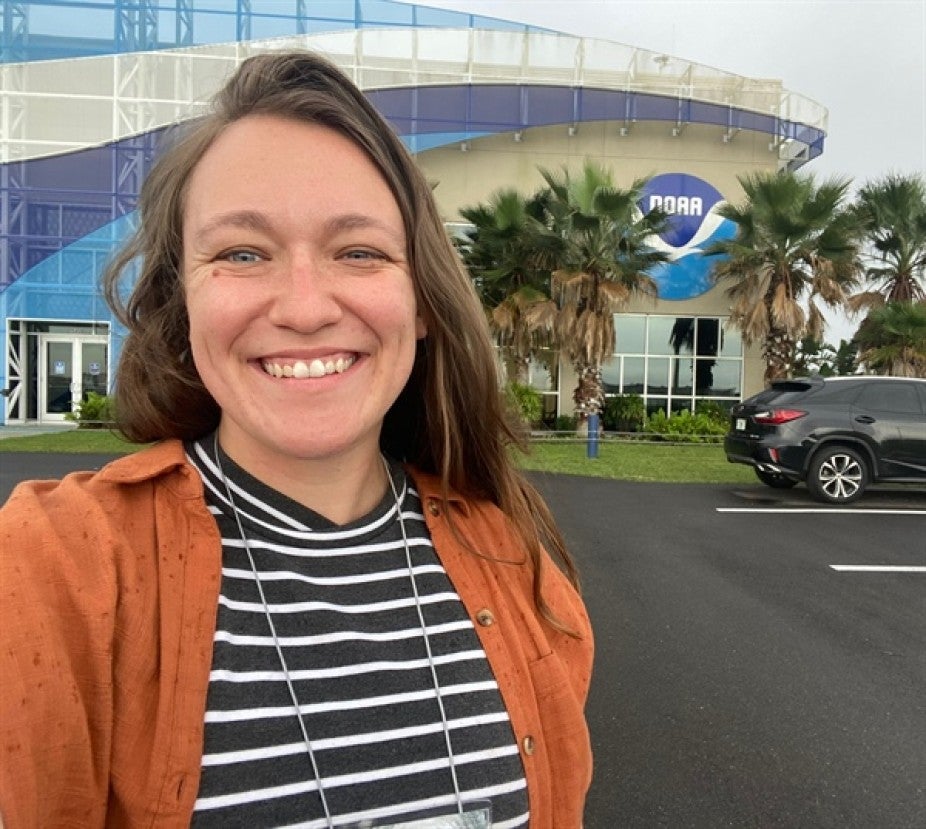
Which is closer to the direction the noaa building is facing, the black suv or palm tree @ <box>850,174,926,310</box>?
the black suv

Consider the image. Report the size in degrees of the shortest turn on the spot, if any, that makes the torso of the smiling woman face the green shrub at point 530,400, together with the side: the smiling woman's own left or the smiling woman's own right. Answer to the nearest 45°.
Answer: approximately 180°

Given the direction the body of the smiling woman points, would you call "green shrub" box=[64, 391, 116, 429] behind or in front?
behind

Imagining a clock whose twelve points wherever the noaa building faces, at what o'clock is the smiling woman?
The smiling woman is roughly at 12 o'clock from the noaa building.

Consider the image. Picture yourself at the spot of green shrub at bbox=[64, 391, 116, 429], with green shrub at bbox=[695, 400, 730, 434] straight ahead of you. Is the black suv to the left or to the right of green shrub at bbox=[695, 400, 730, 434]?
right

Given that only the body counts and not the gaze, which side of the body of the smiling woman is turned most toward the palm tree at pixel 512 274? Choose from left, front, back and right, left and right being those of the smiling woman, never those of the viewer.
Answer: back

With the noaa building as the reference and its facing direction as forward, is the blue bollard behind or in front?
in front

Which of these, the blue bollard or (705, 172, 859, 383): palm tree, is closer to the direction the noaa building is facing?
the blue bollard

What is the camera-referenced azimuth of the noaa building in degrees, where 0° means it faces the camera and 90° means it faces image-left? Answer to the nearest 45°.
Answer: approximately 0°

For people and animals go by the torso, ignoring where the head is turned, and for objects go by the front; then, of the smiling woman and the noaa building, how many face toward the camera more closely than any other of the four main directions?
2

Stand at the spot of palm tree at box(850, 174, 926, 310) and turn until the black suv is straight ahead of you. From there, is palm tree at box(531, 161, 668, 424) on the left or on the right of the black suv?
right
